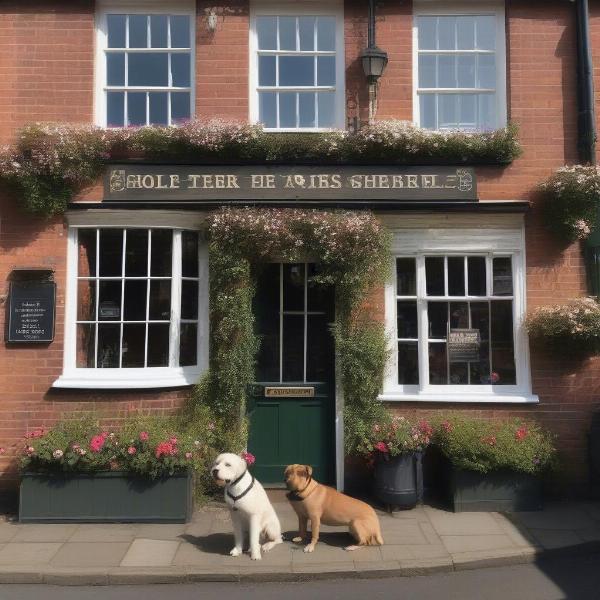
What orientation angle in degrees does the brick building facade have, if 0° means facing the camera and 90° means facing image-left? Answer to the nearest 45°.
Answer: approximately 0°

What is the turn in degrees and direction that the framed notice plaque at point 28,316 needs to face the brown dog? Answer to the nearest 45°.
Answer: approximately 45° to its left

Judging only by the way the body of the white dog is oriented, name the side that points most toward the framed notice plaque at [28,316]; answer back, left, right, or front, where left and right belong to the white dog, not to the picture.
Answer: right

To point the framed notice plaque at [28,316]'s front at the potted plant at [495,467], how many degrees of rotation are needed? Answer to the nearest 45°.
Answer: approximately 45° to its left

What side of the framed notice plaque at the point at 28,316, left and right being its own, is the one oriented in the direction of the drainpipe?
left

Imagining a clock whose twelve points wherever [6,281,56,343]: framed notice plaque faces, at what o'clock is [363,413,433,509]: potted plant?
The potted plant is roughly at 10 o'clock from the framed notice plaque.

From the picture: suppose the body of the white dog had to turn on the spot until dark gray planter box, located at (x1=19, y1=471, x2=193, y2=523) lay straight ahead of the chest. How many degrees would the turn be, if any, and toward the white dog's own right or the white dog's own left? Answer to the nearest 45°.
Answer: approximately 90° to the white dog's own right
